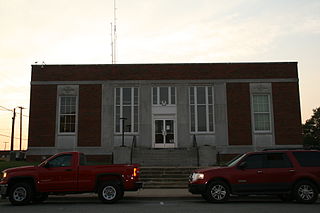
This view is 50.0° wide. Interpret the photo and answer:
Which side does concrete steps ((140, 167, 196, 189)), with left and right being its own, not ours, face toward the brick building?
back

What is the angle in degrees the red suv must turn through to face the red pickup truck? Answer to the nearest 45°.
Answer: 0° — it already faces it

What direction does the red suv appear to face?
to the viewer's left

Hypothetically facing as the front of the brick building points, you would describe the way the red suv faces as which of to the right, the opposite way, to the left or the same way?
to the right

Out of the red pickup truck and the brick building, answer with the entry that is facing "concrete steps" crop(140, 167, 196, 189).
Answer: the brick building

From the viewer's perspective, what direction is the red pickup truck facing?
to the viewer's left

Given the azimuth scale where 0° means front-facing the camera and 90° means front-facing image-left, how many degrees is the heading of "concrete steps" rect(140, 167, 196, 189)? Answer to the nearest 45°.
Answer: approximately 0°
